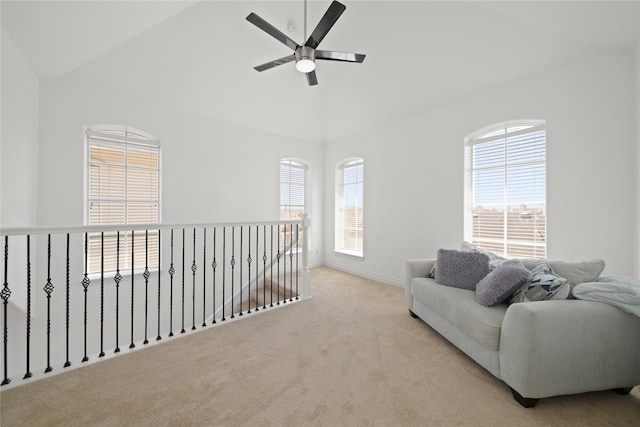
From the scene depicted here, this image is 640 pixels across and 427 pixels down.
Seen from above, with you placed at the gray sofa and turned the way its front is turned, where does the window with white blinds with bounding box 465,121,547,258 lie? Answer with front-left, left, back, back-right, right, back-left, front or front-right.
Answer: back-right

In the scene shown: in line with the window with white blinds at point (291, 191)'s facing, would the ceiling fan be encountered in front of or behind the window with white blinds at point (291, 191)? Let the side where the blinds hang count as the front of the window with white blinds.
in front

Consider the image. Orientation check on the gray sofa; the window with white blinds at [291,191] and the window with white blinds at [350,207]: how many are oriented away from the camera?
0

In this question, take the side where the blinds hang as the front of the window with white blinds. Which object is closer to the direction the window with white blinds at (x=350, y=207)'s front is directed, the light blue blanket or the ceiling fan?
the ceiling fan

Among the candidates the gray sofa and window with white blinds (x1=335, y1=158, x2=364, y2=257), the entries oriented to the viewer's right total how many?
0

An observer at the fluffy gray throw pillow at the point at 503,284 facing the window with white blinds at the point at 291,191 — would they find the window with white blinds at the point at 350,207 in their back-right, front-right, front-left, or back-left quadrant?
front-right

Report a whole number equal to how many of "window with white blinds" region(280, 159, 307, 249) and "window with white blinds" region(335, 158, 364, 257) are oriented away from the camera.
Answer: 0

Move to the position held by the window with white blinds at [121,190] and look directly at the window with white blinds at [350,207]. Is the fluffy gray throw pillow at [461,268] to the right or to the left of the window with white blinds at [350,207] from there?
right

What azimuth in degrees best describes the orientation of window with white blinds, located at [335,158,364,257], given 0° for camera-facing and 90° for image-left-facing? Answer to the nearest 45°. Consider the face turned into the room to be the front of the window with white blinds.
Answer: approximately 45°

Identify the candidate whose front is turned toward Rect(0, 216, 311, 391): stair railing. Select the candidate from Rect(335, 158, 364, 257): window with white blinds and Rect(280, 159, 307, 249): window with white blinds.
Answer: Rect(335, 158, 364, 257): window with white blinds

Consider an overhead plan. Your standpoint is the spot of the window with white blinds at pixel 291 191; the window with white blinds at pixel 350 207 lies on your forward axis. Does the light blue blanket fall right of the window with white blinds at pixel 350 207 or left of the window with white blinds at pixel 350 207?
right

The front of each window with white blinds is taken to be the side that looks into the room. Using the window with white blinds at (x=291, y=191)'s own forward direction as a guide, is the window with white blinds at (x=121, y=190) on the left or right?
on its right

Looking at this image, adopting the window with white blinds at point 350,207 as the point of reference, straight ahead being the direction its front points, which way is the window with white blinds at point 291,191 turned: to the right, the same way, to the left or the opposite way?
to the left

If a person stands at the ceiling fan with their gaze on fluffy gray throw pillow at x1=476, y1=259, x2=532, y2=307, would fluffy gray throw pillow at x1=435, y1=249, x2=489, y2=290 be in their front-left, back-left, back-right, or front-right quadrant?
front-left

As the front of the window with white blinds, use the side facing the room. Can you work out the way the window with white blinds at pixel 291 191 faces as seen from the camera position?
facing the viewer and to the right of the viewer

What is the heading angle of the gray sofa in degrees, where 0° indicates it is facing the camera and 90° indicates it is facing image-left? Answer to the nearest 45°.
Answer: approximately 45°

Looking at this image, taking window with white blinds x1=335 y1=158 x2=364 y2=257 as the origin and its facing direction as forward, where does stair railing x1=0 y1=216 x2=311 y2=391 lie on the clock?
The stair railing is roughly at 12 o'clock from the window with white blinds.
